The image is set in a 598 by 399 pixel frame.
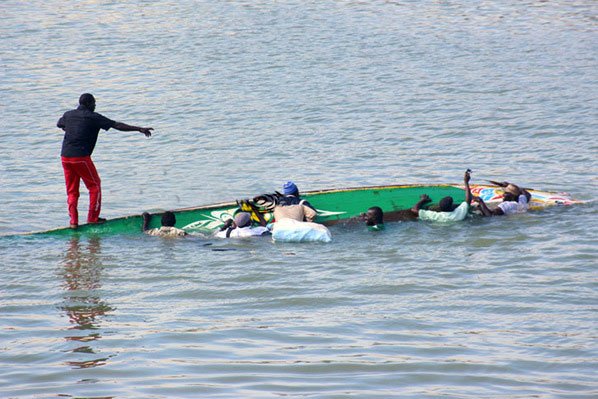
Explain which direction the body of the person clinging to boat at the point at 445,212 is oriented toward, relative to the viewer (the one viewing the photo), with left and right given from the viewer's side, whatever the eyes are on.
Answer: facing away from the viewer

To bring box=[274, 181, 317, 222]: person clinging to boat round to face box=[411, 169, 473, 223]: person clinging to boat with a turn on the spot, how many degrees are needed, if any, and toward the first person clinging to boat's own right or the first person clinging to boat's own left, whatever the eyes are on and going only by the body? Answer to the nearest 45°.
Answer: approximately 90° to the first person clinging to boat's own right

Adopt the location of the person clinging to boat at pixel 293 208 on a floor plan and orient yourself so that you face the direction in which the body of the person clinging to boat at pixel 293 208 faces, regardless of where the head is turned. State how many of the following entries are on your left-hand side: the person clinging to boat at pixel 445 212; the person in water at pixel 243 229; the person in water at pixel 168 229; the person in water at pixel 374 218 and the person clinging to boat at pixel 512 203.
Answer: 2

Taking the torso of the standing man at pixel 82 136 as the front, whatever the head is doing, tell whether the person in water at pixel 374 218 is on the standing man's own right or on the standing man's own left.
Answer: on the standing man's own right

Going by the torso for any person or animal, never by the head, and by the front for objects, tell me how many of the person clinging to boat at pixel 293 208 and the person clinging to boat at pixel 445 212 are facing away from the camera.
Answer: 2

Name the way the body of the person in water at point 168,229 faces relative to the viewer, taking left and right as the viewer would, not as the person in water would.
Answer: facing away from the viewer

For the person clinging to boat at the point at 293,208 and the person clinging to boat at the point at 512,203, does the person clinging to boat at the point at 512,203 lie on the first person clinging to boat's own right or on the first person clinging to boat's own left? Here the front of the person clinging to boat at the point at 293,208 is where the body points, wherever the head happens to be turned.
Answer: on the first person clinging to boat's own right

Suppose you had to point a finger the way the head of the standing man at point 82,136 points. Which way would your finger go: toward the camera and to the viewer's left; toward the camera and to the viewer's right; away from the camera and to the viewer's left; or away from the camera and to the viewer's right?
away from the camera and to the viewer's right

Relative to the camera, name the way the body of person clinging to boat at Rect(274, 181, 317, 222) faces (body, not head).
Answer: away from the camera
